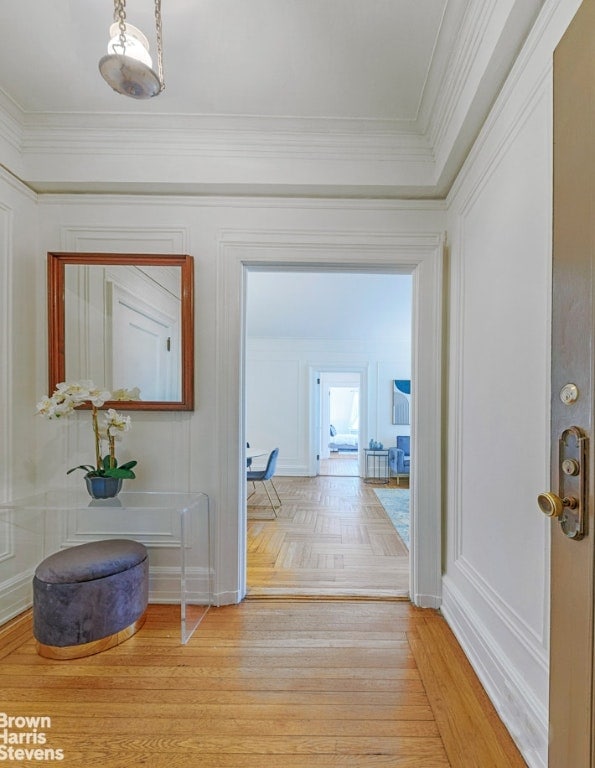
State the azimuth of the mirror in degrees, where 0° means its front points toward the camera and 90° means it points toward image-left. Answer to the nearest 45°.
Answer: approximately 0°

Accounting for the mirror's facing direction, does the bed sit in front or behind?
behind

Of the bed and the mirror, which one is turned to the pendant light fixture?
the mirror

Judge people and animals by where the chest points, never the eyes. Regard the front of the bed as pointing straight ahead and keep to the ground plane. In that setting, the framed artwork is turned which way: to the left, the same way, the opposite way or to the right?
to the right

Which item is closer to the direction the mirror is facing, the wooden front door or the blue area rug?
the wooden front door
